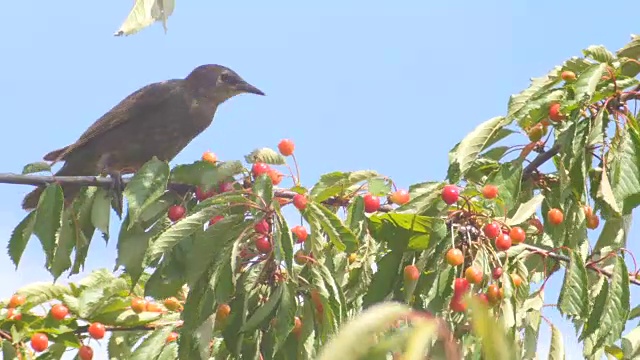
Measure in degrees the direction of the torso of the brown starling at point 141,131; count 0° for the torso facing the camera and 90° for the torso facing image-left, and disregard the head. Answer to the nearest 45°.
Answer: approximately 270°

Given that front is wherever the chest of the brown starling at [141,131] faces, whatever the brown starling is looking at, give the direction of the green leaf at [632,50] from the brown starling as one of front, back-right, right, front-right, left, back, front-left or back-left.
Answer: front-right

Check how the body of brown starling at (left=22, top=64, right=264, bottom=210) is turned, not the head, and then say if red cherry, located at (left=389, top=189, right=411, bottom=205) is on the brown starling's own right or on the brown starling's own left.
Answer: on the brown starling's own right

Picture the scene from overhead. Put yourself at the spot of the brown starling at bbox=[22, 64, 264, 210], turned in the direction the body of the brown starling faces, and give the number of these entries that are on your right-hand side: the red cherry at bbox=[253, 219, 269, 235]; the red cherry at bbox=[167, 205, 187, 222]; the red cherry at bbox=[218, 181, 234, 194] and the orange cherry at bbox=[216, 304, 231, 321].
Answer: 4

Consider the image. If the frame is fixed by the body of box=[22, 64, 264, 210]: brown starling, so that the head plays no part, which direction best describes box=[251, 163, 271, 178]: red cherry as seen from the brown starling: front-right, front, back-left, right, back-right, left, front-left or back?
front

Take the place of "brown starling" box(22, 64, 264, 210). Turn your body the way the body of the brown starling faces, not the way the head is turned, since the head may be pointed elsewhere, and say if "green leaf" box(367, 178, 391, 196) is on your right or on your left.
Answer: on your right

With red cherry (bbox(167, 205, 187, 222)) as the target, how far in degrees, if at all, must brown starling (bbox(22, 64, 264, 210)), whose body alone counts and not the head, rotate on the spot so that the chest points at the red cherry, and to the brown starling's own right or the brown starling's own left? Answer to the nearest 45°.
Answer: approximately 90° to the brown starling's own right

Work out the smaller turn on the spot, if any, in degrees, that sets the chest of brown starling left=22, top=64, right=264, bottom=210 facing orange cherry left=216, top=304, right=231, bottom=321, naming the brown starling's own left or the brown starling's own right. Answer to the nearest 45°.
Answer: approximately 90° to the brown starling's own right
